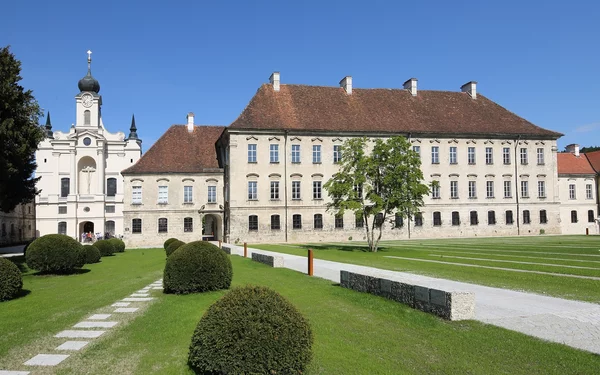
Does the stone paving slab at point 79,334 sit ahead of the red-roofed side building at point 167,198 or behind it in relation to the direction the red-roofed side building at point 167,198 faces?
ahead

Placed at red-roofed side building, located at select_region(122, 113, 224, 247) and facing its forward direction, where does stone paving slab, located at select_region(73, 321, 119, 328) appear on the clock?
The stone paving slab is roughly at 12 o'clock from the red-roofed side building.

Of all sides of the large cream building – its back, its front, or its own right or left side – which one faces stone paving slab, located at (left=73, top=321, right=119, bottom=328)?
front

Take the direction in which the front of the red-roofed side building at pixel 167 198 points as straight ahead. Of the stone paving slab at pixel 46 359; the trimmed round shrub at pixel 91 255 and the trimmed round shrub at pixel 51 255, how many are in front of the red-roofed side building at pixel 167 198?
3

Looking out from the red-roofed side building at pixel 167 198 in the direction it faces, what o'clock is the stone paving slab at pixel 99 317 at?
The stone paving slab is roughly at 12 o'clock from the red-roofed side building.

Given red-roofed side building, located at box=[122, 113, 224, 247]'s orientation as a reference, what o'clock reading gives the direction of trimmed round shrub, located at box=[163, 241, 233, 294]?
The trimmed round shrub is roughly at 12 o'clock from the red-roofed side building.

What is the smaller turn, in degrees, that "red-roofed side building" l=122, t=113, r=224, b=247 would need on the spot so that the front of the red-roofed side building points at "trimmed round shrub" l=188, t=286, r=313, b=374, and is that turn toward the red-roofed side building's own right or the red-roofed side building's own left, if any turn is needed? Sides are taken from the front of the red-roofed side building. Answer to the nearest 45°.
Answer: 0° — it already faces it

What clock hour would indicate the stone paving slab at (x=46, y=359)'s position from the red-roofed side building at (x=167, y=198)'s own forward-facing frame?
The stone paving slab is roughly at 12 o'clock from the red-roofed side building.

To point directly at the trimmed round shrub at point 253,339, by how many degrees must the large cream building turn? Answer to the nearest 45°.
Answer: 0° — it already faces it

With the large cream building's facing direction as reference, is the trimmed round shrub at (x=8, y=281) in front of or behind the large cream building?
in front
